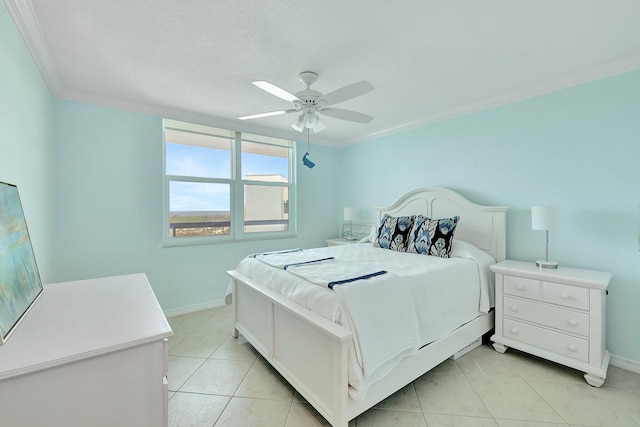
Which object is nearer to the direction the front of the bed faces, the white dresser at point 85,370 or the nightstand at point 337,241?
the white dresser

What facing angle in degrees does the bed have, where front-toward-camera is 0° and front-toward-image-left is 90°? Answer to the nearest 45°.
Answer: approximately 45°

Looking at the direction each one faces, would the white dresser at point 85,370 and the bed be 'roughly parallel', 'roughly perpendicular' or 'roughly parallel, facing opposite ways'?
roughly parallel, facing opposite ways

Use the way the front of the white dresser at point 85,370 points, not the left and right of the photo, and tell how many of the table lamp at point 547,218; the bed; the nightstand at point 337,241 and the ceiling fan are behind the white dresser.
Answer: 0

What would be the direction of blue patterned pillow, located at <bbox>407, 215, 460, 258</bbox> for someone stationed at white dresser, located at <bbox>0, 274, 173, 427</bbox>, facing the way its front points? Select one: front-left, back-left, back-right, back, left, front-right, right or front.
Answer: front

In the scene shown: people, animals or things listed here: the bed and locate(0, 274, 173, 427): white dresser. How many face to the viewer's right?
1

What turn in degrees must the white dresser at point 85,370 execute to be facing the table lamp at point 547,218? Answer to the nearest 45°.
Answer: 0° — it already faces it

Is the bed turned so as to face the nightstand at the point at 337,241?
no

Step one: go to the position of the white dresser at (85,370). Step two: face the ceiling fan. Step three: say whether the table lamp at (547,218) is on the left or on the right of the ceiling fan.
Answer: right

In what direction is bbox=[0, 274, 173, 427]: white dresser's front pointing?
to the viewer's right

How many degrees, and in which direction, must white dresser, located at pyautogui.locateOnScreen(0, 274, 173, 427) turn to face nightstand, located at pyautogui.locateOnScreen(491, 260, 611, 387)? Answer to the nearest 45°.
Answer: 0° — it already faces it

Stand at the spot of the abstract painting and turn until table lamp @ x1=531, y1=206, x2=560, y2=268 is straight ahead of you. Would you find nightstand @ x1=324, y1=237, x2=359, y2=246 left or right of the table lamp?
left

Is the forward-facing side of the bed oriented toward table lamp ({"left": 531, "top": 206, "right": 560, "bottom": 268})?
no

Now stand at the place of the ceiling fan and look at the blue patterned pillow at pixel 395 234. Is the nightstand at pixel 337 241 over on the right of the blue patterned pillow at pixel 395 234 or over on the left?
left

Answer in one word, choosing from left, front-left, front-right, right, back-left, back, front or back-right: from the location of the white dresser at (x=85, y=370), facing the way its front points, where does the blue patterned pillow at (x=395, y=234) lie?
front
